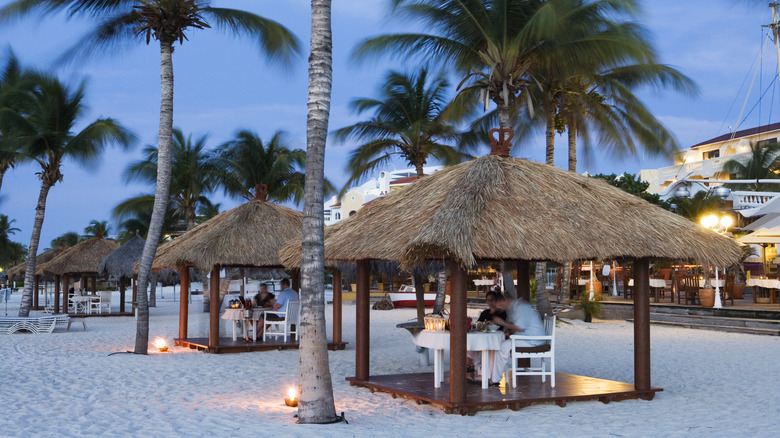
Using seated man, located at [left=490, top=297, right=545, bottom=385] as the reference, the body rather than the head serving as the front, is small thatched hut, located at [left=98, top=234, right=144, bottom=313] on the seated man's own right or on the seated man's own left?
on the seated man's own right

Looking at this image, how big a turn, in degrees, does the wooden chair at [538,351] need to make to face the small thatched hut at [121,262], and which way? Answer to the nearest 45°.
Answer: approximately 45° to its right

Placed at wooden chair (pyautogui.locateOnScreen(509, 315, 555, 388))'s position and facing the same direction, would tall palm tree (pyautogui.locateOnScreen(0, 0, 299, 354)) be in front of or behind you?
in front

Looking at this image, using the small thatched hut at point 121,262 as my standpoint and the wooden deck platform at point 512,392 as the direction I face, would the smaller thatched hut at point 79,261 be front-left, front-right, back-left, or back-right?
back-right

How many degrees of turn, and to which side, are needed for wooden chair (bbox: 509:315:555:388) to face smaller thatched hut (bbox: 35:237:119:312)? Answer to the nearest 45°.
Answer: approximately 45° to its right

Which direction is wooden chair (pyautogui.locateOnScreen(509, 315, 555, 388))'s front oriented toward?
to the viewer's left

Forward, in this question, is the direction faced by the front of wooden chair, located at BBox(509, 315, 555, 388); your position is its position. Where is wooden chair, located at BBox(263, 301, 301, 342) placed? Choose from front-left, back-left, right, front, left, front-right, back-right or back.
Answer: front-right

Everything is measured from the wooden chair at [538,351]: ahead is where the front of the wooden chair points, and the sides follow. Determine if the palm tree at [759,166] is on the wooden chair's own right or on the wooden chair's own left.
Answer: on the wooden chair's own right

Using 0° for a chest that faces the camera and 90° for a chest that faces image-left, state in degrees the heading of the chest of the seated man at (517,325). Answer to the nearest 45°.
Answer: approximately 90°

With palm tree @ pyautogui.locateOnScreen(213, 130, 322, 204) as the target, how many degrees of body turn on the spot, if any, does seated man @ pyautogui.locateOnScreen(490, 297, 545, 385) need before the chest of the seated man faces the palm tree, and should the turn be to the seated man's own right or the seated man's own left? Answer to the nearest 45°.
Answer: approximately 45° to the seated man's own right

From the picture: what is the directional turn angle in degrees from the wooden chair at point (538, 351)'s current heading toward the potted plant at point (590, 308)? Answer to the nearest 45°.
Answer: approximately 90° to its right

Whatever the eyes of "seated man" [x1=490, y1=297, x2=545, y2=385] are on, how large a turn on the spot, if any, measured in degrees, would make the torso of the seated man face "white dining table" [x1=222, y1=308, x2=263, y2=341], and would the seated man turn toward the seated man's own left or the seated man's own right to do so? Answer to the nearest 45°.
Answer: approximately 45° to the seated man's own right

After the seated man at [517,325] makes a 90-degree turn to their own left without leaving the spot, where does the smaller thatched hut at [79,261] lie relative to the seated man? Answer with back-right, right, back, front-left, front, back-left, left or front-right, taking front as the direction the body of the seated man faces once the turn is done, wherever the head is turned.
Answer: back-right

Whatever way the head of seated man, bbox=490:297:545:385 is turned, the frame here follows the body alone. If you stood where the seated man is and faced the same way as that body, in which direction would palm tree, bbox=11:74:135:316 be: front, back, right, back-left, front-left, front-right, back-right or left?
front-right

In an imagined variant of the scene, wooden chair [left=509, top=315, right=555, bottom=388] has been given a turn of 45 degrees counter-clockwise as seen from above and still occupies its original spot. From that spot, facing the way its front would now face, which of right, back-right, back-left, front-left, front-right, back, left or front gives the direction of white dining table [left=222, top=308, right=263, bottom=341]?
right
